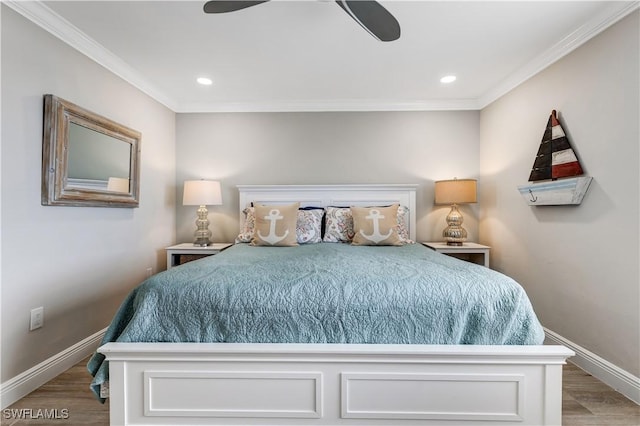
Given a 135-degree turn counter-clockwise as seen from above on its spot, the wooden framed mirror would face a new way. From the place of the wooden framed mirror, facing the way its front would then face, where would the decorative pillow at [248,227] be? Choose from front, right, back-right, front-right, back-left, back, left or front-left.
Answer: right

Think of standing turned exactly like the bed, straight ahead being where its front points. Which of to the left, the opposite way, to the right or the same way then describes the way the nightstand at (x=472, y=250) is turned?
the same way

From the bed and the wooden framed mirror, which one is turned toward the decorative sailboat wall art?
the wooden framed mirror

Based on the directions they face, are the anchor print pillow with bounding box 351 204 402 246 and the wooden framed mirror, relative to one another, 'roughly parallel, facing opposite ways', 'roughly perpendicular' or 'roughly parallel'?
roughly perpendicular

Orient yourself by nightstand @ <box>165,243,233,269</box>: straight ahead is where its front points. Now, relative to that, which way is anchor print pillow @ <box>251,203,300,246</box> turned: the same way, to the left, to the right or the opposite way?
the same way

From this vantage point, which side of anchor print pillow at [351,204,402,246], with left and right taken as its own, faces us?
front

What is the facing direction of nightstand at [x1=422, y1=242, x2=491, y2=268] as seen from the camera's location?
facing the viewer

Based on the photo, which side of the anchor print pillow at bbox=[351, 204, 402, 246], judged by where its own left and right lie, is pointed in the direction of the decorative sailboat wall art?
left

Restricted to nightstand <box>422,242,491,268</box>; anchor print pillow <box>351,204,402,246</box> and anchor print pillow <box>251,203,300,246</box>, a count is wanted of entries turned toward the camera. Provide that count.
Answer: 3

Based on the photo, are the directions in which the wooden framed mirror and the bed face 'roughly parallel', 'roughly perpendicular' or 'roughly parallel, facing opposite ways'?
roughly perpendicular

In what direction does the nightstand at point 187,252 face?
toward the camera

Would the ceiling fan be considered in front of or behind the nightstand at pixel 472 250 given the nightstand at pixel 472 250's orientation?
in front

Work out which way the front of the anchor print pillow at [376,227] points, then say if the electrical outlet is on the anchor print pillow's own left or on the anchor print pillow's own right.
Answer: on the anchor print pillow's own right

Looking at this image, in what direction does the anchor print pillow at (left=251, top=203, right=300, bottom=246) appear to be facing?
toward the camera

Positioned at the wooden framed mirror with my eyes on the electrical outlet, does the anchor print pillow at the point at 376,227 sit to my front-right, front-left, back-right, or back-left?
back-left

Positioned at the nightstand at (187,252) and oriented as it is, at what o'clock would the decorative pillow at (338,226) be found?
The decorative pillow is roughly at 10 o'clock from the nightstand.

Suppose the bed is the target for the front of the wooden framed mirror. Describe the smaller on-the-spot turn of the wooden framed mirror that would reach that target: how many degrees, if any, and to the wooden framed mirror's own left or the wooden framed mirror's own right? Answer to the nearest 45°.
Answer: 0° — it already faces it
